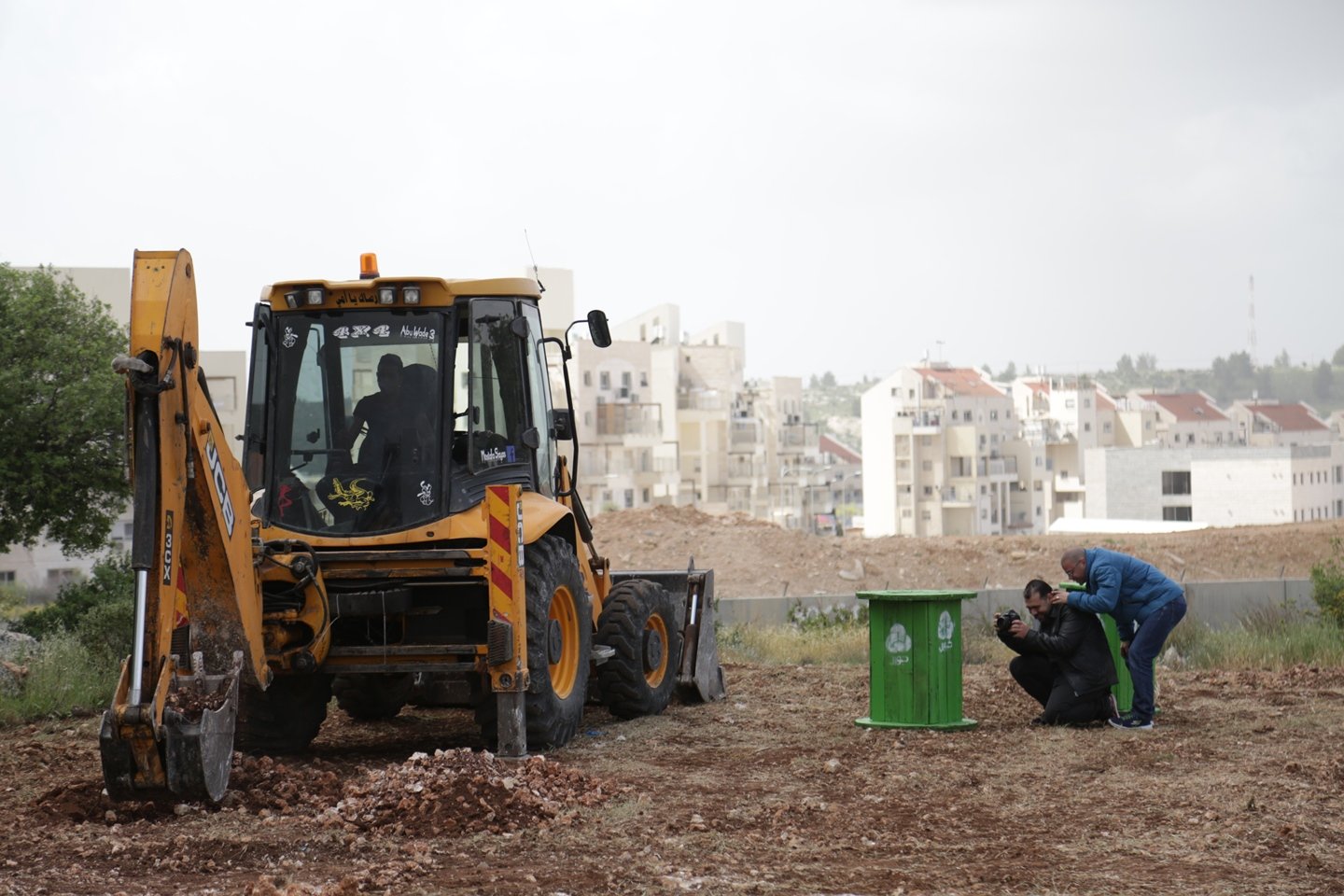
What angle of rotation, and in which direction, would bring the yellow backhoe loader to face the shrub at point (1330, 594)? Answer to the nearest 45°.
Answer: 0° — it already faces it

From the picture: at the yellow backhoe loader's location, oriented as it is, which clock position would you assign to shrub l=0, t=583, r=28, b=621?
The shrub is roughly at 10 o'clock from the yellow backhoe loader.

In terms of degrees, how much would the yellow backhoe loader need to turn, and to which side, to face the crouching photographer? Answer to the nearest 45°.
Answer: approximately 45° to its right

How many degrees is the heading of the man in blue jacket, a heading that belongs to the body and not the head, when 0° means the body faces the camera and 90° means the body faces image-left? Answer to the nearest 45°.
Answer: approximately 90°

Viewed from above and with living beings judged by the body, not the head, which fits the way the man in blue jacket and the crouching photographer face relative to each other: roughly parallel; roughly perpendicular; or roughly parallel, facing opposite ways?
roughly parallel

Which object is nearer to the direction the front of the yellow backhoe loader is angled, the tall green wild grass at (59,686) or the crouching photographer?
the crouching photographer

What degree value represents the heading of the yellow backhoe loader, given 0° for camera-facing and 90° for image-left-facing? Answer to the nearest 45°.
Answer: approximately 225°

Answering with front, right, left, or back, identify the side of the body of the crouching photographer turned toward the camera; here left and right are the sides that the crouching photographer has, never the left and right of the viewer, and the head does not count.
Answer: left

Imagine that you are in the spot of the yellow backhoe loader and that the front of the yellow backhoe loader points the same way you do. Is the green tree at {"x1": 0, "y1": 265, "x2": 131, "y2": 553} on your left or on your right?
on your left

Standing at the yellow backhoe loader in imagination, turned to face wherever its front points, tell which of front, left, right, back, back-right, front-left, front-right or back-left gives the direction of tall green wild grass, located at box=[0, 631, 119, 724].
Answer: left

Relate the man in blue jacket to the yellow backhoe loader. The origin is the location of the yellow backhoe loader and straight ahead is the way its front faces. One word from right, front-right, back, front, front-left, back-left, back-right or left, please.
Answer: front-right
